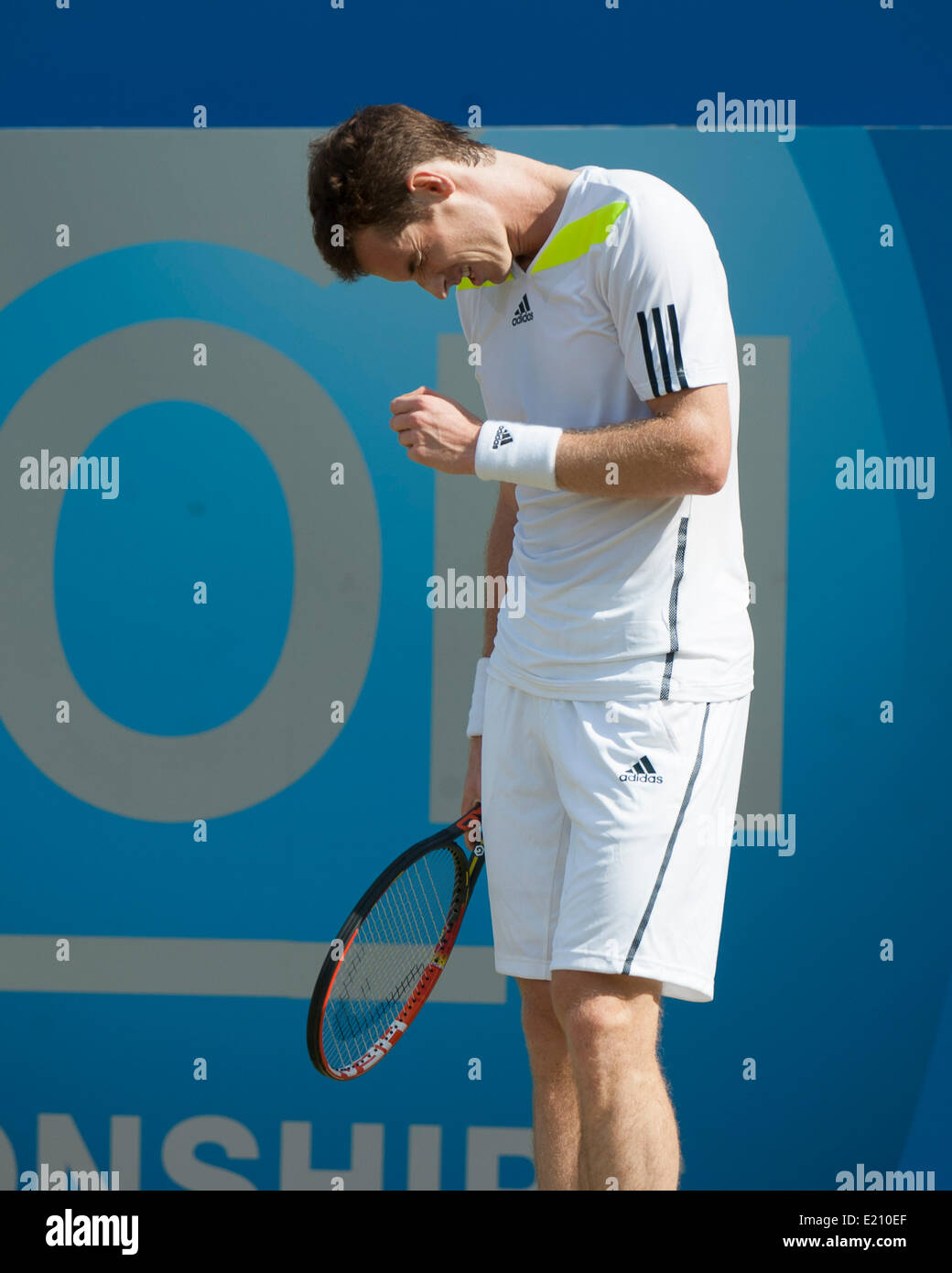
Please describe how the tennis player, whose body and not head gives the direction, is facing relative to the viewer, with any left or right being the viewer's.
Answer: facing the viewer and to the left of the viewer
